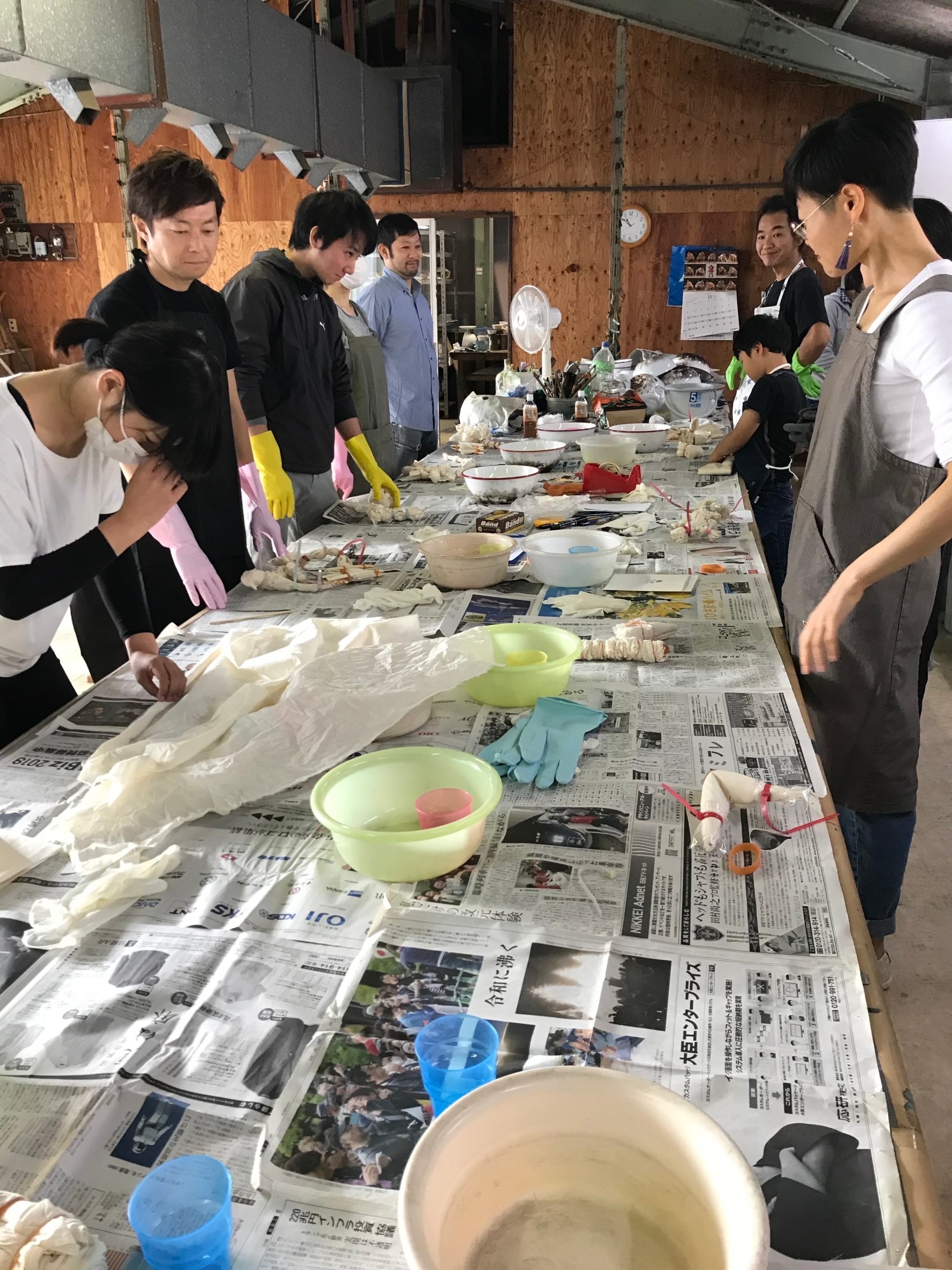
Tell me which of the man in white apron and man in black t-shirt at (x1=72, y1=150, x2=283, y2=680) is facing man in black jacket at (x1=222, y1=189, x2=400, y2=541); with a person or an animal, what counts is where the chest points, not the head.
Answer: the man in white apron

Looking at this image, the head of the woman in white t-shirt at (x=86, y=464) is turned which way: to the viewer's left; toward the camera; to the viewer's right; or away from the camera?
to the viewer's right

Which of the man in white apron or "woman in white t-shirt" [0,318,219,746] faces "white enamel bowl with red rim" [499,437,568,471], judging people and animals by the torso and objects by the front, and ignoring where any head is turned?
the man in white apron

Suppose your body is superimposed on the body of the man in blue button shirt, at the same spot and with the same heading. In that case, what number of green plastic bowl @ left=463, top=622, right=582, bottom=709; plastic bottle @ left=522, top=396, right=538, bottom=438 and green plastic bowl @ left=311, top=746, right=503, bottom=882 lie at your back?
0

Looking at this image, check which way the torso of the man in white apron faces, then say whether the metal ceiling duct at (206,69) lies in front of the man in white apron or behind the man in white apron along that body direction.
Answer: in front

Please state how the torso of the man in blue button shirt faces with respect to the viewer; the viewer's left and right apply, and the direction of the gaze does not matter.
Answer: facing the viewer and to the right of the viewer

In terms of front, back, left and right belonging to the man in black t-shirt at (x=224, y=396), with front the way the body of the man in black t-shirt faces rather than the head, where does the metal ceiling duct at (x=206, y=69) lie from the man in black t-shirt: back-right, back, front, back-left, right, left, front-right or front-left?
back-left

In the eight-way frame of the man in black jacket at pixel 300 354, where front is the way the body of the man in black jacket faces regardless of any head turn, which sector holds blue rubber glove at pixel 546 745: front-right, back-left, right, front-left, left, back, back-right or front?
front-right

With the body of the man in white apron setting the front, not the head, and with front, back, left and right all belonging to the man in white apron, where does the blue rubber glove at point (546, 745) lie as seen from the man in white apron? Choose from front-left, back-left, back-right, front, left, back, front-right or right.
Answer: front-left

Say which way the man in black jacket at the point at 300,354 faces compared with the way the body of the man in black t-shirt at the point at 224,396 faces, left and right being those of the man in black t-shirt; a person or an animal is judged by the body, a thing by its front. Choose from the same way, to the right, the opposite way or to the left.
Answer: the same way

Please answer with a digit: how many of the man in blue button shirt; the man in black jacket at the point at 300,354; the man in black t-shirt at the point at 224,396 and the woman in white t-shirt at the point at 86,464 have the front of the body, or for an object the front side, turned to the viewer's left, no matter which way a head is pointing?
0

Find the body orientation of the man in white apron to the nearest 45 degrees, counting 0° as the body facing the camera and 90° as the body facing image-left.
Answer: approximately 45°

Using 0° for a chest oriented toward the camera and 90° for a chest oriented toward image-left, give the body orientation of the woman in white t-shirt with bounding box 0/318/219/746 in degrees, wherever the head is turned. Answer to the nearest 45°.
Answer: approximately 315°

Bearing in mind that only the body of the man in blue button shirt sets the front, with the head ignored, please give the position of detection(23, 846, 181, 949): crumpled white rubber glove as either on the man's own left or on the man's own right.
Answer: on the man's own right

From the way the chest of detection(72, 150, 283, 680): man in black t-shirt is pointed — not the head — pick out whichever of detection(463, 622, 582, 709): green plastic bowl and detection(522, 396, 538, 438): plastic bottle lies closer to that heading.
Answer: the green plastic bowl

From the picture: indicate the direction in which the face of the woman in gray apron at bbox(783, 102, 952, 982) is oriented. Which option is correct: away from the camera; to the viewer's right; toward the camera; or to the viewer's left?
to the viewer's left
